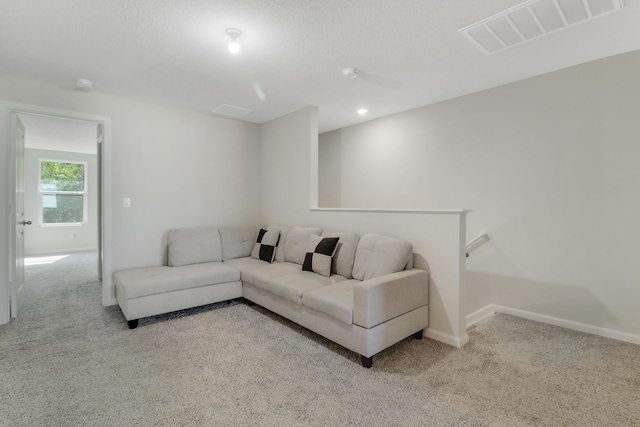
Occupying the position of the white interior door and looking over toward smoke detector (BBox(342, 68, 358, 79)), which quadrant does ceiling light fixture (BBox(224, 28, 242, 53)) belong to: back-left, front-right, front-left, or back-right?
front-right

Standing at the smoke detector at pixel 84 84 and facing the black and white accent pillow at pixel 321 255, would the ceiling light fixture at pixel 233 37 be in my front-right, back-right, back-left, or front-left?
front-right

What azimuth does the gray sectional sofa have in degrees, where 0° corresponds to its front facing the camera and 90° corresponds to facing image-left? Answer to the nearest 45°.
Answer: approximately 45°

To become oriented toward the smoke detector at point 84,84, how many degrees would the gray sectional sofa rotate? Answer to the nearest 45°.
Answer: approximately 45° to its right

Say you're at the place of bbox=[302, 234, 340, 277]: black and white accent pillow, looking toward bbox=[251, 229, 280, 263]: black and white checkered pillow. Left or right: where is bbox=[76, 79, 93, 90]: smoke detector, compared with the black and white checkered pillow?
left

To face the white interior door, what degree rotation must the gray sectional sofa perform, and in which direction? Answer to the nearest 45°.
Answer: approximately 45° to its right
